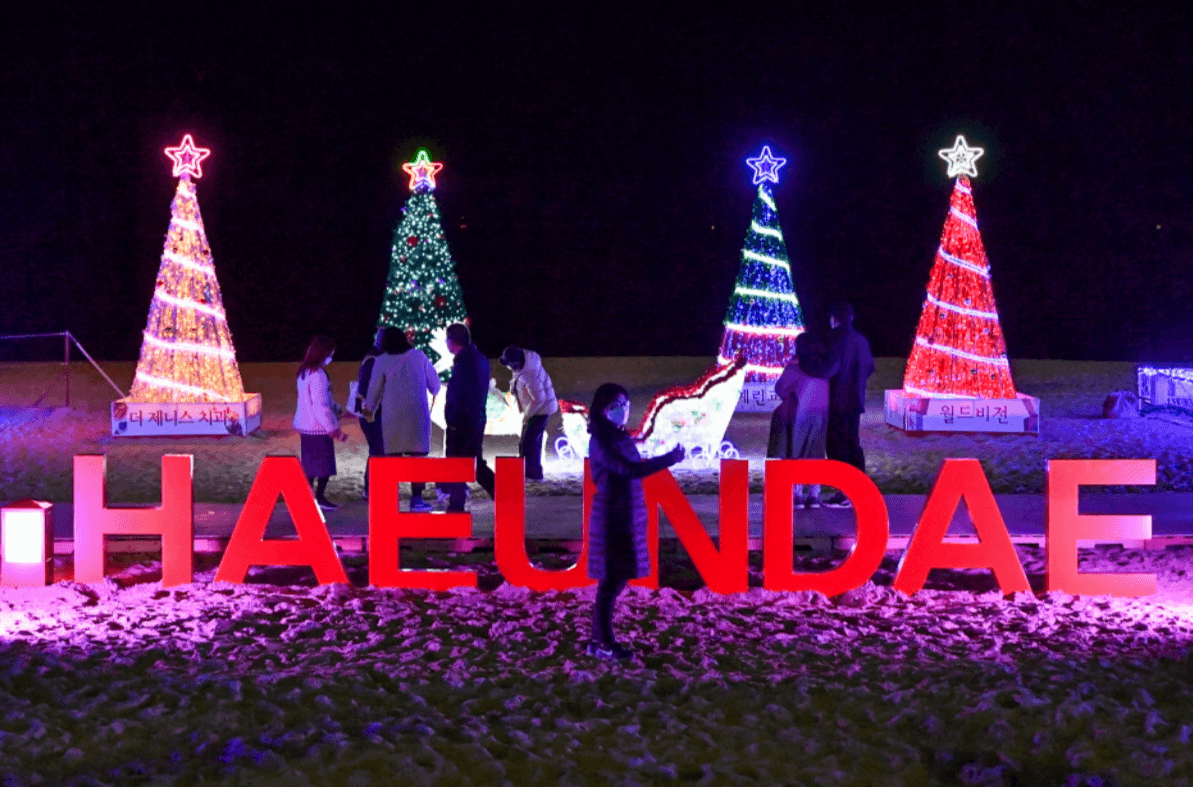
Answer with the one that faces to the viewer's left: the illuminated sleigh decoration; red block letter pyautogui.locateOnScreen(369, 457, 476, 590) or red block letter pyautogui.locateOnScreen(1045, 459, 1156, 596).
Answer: the illuminated sleigh decoration

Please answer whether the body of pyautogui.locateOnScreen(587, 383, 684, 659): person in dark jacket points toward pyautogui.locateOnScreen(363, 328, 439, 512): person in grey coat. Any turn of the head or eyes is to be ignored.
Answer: no

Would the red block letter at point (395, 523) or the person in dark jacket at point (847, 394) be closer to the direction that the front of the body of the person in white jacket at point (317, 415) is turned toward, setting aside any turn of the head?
the person in dark jacket

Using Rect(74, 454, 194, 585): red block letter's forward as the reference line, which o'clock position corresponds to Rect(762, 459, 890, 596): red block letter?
Rect(762, 459, 890, 596): red block letter is roughly at 10 o'clock from Rect(74, 454, 194, 585): red block letter.

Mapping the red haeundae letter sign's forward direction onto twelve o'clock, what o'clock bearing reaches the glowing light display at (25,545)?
The glowing light display is roughly at 3 o'clock from the red haeundae letter sign.

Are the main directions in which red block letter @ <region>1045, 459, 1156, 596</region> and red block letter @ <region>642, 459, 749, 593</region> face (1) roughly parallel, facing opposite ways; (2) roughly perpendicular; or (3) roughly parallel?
roughly parallel

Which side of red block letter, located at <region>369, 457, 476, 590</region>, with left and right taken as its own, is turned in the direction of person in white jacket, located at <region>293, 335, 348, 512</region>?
back

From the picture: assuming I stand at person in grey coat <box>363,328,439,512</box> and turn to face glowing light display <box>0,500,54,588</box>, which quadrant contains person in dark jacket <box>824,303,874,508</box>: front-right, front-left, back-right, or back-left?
back-left

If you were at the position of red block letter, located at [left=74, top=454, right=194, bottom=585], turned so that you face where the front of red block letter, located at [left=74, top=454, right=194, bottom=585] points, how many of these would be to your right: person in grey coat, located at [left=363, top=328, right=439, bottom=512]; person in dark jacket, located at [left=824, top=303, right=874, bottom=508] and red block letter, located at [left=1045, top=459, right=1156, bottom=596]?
0

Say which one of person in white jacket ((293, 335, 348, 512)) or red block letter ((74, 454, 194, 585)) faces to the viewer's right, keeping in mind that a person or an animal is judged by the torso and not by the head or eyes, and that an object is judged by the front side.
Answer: the person in white jacket

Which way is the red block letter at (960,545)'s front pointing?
toward the camera

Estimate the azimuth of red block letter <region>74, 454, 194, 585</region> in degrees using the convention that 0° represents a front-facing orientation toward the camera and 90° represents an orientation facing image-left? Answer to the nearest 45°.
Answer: approximately 0°

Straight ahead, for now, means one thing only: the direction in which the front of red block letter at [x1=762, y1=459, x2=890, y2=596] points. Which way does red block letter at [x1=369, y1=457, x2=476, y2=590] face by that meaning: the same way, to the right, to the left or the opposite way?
the same way

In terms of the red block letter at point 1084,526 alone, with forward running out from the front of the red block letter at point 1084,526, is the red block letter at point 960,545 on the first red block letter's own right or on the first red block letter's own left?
on the first red block letter's own right

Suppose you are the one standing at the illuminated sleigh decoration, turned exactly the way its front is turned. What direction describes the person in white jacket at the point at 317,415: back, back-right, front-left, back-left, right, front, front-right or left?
front-left

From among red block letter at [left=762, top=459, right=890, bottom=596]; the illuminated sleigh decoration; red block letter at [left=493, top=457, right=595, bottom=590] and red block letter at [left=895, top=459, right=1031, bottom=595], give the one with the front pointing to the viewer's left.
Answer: the illuminated sleigh decoration

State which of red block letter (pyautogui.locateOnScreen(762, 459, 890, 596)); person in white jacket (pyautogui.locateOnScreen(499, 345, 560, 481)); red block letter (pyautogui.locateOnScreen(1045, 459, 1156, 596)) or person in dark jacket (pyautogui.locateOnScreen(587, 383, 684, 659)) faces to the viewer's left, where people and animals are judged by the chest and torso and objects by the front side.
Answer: the person in white jacket

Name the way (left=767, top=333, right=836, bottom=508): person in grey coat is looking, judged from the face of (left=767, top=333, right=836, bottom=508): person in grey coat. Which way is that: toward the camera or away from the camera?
away from the camera

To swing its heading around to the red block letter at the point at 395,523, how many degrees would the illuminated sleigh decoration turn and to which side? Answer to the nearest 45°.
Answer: approximately 45° to its left
